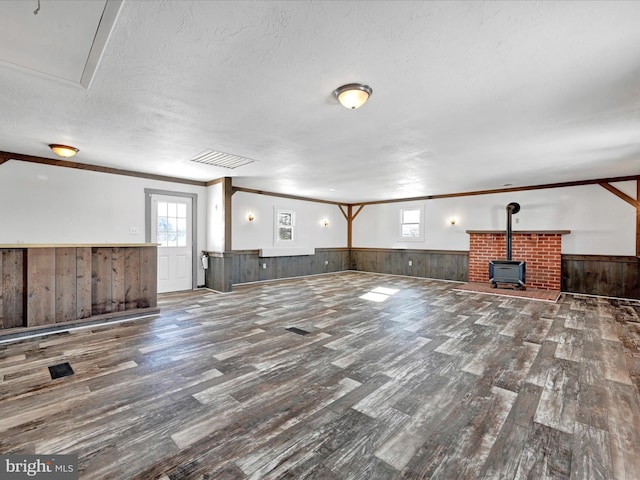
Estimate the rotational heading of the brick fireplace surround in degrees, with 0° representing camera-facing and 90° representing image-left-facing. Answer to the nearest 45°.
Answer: approximately 0°

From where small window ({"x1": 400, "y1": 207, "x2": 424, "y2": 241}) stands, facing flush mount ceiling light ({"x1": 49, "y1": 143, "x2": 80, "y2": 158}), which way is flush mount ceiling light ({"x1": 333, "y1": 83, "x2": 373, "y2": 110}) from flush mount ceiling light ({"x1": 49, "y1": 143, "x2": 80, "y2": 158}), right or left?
left

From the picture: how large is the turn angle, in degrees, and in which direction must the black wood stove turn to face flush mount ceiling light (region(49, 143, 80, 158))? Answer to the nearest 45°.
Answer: approximately 45° to its right

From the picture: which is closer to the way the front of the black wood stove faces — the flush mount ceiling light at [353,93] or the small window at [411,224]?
the flush mount ceiling light

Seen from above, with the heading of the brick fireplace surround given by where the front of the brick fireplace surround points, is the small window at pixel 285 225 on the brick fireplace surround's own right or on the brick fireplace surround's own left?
on the brick fireplace surround's own right

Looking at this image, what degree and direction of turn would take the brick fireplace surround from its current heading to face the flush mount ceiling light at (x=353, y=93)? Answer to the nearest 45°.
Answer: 0° — it already faces it
